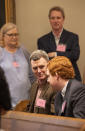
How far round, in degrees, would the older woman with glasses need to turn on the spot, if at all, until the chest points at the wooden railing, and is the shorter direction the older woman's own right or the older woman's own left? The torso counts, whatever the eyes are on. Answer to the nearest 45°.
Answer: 0° — they already face it

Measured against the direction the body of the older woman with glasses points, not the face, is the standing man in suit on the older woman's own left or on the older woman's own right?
on the older woman's own left

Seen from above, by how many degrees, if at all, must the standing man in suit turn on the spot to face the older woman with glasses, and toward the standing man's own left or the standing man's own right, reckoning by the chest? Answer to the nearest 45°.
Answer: approximately 45° to the standing man's own right

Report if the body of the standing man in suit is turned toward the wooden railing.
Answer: yes

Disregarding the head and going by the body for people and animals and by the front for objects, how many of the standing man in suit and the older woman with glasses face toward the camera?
2

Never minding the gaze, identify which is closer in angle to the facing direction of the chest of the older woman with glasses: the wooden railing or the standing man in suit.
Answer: the wooden railing

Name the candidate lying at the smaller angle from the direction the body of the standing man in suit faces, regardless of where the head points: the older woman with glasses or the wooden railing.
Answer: the wooden railing

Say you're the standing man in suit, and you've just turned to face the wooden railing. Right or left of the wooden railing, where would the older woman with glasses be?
right
